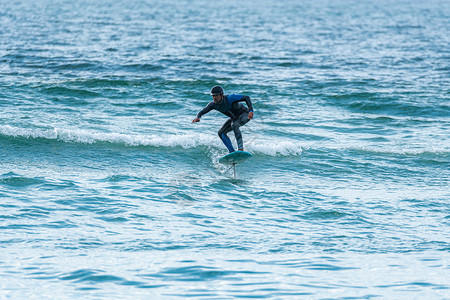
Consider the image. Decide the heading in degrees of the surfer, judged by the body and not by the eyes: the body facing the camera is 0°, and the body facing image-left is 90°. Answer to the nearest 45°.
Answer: approximately 45°
